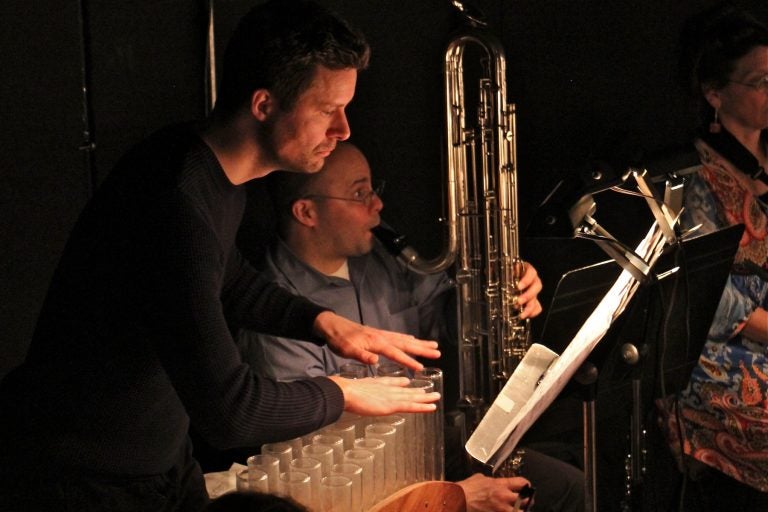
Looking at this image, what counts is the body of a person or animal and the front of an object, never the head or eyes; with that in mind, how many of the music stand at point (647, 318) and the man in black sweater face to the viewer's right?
1

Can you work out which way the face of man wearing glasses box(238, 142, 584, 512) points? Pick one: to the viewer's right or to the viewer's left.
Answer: to the viewer's right

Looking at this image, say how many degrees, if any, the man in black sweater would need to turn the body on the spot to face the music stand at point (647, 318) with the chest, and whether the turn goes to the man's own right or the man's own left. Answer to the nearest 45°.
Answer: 0° — they already face it

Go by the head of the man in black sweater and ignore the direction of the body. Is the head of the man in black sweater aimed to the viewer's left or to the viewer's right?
to the viewer's right

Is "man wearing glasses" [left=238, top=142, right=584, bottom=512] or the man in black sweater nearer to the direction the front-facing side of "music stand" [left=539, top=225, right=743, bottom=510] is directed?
the man wearing glasses

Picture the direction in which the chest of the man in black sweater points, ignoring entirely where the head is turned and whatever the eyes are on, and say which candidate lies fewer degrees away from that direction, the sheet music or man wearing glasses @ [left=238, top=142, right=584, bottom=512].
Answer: the sheet music

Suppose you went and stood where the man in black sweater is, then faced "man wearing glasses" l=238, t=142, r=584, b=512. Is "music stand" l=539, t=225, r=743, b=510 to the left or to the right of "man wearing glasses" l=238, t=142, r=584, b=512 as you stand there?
right

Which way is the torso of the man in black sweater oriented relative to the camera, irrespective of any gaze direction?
to the viewer's right

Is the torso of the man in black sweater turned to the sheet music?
yes

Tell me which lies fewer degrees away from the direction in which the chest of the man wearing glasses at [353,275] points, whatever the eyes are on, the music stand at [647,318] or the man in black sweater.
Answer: the music stand

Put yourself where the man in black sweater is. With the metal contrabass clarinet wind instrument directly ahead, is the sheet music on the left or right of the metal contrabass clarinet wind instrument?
right

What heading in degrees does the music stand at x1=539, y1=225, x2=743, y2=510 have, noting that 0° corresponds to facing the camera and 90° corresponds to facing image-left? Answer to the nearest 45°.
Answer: approximately 135°

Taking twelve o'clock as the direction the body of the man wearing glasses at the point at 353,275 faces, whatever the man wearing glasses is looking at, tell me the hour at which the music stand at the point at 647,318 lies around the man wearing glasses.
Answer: The music stand is roughly at 12 o'clock from the man wearing glasses.

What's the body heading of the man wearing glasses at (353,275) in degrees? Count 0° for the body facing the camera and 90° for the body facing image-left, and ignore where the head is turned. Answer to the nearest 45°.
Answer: approximately 315°

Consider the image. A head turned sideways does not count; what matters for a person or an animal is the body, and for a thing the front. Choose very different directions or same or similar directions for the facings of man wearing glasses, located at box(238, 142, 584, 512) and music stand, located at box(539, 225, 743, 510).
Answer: very different directions
